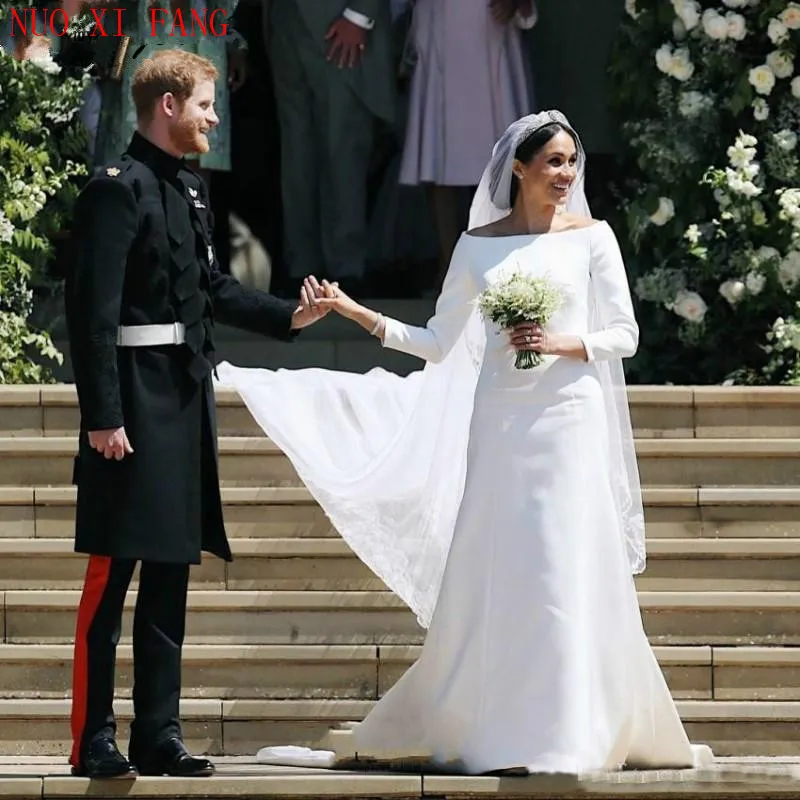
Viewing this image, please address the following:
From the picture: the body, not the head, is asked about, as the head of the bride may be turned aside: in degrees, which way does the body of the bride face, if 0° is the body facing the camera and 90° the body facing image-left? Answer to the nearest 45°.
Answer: approximately 0°

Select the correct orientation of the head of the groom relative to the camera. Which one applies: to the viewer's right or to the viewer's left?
to the viewer's right

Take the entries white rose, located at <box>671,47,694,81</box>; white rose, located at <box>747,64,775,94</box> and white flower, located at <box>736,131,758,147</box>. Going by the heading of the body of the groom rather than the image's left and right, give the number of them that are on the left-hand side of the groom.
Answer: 3

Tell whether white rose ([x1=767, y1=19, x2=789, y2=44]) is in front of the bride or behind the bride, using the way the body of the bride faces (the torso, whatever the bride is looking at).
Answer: behind

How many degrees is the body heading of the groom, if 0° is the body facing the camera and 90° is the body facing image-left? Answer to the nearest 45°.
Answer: approximately 315°

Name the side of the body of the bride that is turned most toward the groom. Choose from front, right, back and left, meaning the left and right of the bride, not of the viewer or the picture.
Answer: right

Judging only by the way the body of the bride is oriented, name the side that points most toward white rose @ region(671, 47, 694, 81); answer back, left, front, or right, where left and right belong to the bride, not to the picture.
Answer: back

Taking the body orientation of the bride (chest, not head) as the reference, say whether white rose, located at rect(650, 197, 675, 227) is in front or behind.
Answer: behind
